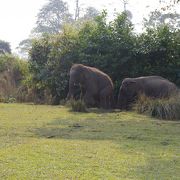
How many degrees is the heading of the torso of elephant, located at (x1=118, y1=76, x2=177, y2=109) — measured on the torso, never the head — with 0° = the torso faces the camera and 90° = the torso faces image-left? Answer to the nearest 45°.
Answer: approximately 90°

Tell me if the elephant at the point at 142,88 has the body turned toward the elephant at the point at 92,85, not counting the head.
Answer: yes

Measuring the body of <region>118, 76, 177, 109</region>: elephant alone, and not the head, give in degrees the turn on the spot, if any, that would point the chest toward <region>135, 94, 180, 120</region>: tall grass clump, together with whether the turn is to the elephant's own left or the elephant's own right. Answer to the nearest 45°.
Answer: approximately 90° to the elephant's own left

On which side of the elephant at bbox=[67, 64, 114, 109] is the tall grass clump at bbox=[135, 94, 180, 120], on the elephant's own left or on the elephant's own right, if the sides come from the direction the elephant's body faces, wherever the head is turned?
on the elephant's own left

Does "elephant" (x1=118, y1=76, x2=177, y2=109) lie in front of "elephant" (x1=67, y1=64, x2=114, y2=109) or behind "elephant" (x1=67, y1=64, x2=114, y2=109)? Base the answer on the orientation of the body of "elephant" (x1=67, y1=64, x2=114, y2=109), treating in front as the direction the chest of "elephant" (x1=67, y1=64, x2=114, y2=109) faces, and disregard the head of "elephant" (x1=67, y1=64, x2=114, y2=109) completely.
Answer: behind

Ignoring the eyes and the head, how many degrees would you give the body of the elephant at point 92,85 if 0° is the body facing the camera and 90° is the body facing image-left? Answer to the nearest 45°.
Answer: approximately 90°

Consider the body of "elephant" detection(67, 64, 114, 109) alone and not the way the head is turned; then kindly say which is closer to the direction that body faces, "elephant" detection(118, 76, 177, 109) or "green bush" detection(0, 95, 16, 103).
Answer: the green bush
